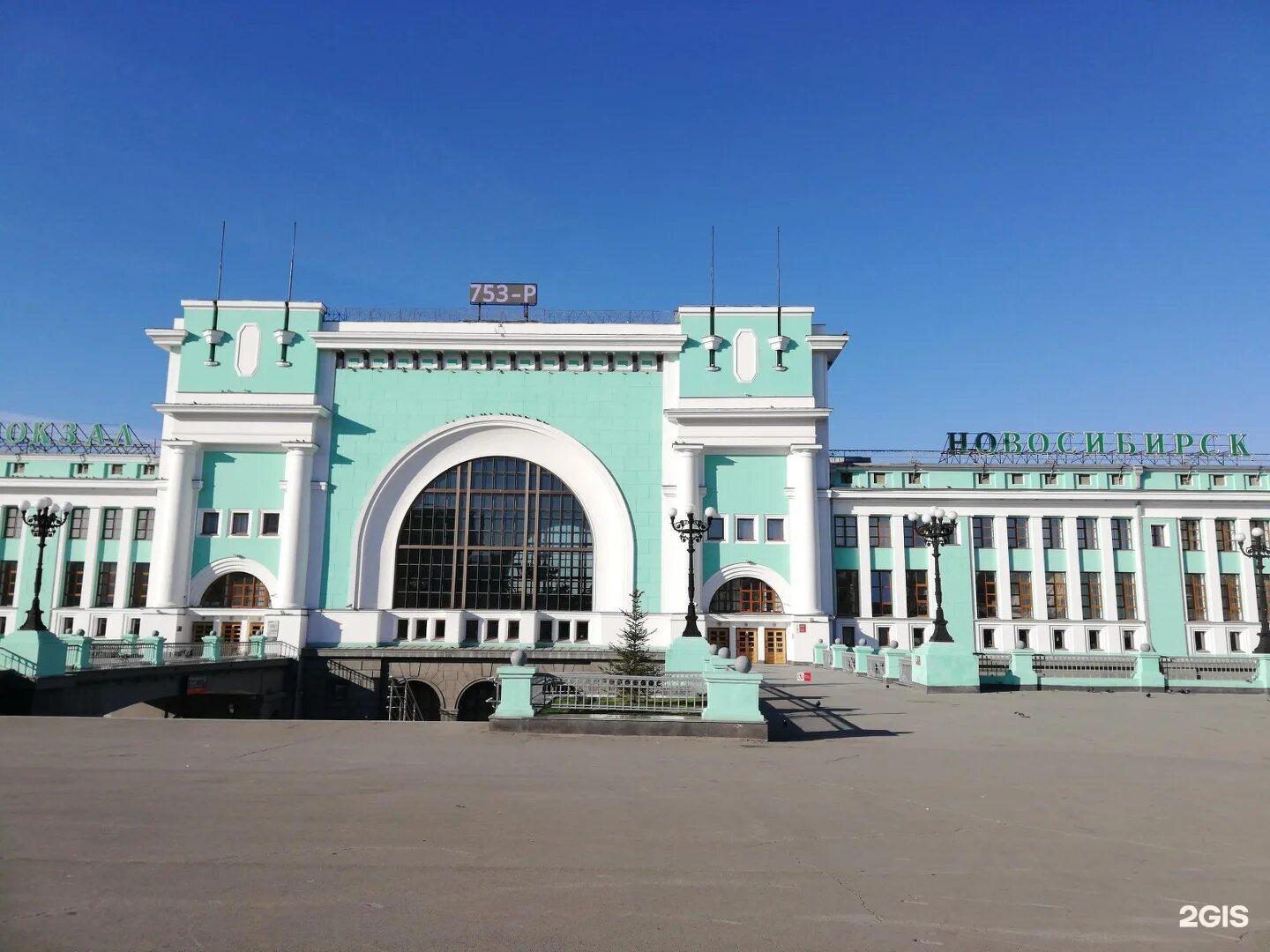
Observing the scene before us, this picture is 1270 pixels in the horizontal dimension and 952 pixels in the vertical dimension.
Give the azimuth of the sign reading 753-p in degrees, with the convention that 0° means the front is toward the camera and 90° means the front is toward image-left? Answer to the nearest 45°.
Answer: approximately 0°

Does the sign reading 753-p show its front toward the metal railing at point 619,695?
yes

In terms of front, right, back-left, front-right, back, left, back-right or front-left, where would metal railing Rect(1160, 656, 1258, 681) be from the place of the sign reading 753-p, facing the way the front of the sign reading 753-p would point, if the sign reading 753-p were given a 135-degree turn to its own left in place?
right
